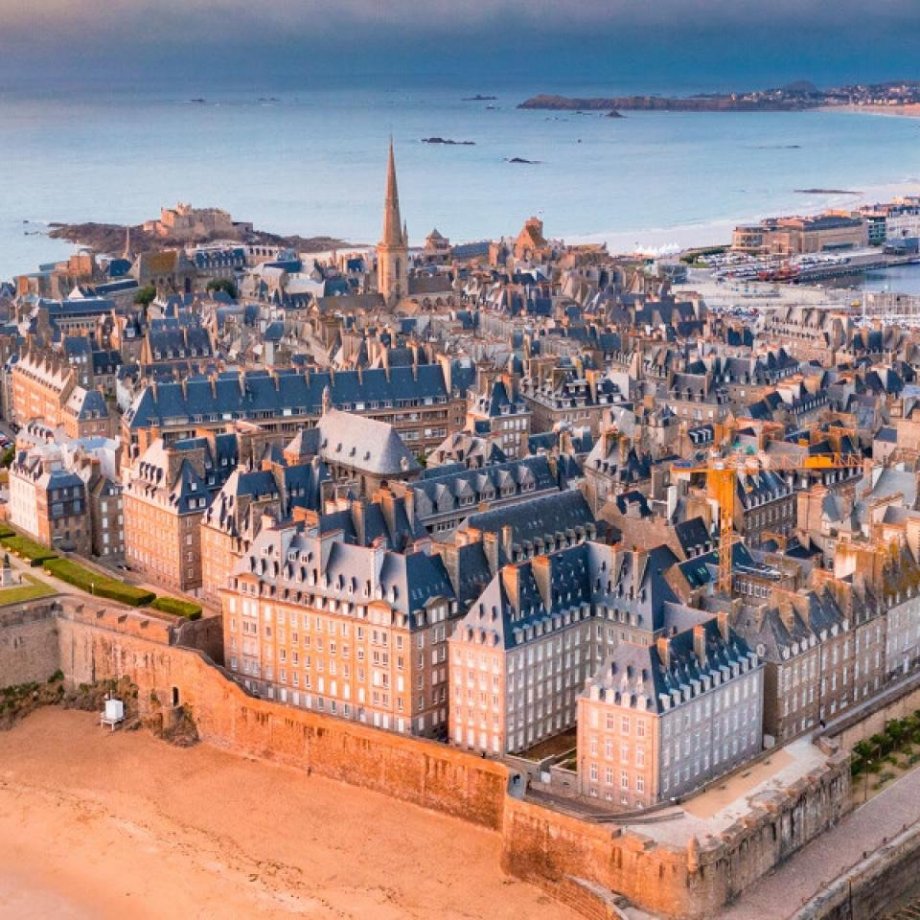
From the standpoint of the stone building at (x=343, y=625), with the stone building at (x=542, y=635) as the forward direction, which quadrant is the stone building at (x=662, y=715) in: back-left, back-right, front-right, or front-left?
front-right

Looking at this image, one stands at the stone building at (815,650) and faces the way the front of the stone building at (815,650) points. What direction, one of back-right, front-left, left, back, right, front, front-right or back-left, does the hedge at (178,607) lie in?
back-right

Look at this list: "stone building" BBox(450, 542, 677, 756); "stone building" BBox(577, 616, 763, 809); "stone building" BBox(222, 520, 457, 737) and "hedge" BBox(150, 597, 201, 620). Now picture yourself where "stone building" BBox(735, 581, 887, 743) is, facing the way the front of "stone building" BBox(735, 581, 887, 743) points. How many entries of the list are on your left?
0

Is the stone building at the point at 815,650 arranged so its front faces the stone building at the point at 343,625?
no

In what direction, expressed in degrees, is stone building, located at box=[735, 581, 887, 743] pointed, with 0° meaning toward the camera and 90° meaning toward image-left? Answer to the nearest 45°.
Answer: approximately 315°

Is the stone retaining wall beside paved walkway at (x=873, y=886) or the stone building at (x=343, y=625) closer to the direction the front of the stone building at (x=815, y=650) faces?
the stone retaining wall beside paved walkway

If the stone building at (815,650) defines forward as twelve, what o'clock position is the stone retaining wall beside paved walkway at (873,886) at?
The stone retaining wall beside paved walkway is roughly at 1 o'clock from the stone building.

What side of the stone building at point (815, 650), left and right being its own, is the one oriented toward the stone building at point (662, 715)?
right

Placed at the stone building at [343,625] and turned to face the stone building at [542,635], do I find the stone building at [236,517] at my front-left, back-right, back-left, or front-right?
back-left

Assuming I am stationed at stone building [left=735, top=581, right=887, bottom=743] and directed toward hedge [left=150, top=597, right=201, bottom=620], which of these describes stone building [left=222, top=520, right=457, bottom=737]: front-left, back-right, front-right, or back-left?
front-left

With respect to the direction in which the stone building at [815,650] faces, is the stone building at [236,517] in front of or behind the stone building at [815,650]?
behind

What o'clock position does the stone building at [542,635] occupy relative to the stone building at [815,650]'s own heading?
the stone building at [542,635] is roughly at 4 o'clock from the stone building at [815,650].
